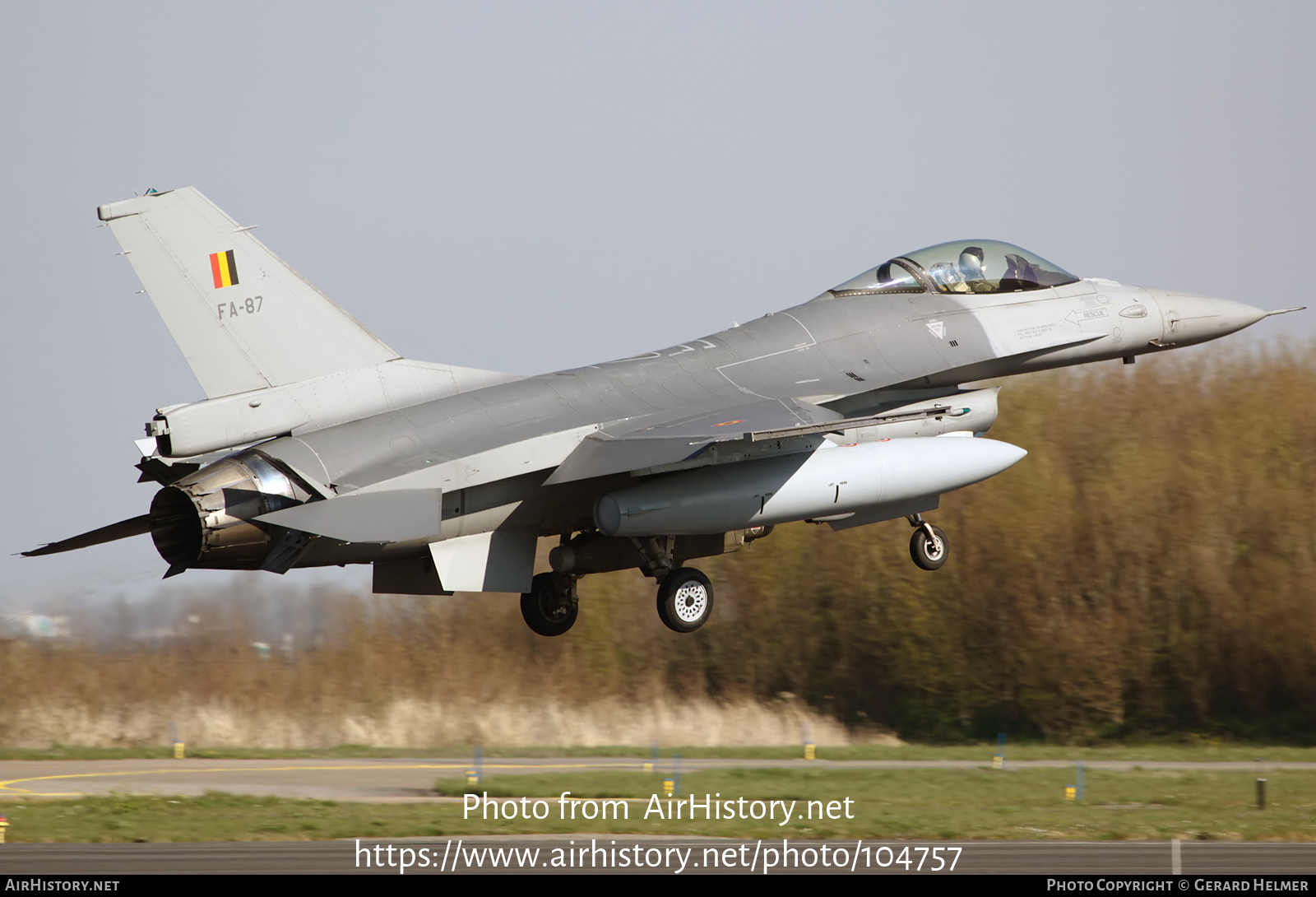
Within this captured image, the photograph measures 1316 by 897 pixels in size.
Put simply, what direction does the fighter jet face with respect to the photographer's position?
facing away from the viewer and to the right of the viewer
